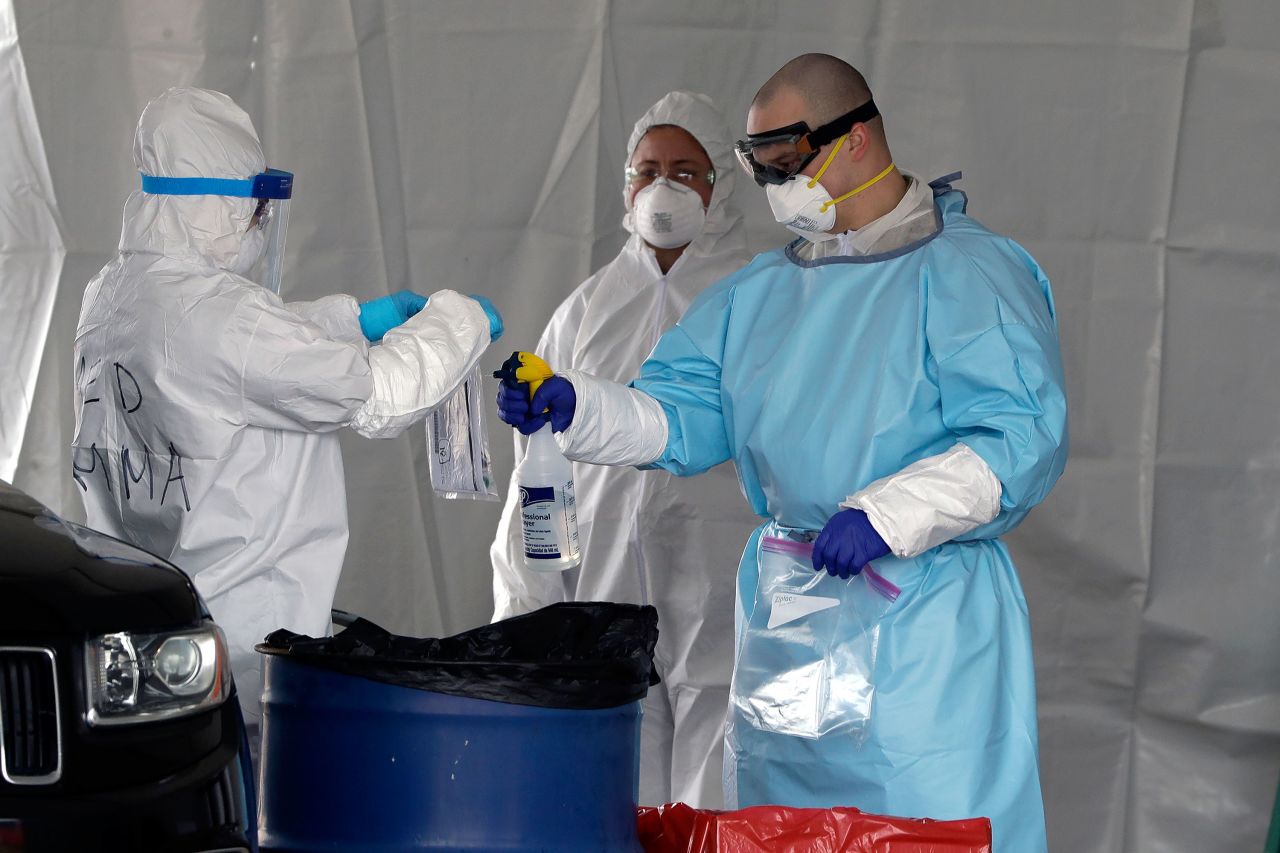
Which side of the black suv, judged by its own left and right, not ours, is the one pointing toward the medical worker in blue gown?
left

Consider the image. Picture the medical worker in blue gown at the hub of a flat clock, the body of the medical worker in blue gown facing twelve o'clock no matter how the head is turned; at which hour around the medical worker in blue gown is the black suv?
The black suv is roughly at 12 o'clock from the medical worker in blue gown.

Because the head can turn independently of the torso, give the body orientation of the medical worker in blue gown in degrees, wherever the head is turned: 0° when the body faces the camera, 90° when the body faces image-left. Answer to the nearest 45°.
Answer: approximately 45°

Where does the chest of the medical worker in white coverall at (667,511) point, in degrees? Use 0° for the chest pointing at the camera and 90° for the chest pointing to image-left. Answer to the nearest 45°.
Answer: approximately 0°

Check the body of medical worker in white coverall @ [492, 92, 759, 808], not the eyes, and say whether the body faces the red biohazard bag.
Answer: yes

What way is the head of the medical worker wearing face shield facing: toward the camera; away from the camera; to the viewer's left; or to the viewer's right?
to the viewer's right

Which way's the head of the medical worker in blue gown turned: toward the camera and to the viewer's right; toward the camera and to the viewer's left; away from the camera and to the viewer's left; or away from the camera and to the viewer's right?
toward the camera and to the viewer's left

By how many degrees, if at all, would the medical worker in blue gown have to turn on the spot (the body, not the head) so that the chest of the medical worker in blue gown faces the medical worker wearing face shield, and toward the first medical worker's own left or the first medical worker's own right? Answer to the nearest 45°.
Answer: approximately 45° to the first medical worker's own right

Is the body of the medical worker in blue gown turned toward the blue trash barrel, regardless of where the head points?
yes

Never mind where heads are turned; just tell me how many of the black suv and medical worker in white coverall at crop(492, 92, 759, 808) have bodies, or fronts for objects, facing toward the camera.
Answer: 2

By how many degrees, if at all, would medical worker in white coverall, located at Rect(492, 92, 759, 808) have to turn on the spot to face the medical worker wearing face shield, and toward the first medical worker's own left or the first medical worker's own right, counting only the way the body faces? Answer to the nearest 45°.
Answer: approximately 45° to the first medical worker's own right

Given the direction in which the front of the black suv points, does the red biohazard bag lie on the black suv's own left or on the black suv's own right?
on the black suv's own left
